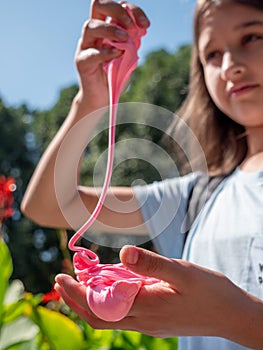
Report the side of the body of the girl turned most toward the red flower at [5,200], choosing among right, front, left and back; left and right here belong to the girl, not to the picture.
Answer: right

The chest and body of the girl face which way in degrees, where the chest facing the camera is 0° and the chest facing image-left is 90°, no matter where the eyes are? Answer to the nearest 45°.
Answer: approximately 45°
